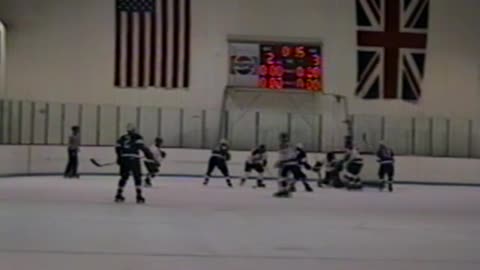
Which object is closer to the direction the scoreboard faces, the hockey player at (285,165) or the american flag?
the hockey player

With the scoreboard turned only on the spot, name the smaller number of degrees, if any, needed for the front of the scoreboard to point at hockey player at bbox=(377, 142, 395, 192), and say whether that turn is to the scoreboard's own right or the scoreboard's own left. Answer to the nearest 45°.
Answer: approximately 45° to the scoreboard's own left

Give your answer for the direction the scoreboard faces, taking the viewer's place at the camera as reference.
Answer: facing the viewer

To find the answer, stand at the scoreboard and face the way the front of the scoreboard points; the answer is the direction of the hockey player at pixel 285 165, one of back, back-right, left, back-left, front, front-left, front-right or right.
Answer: front

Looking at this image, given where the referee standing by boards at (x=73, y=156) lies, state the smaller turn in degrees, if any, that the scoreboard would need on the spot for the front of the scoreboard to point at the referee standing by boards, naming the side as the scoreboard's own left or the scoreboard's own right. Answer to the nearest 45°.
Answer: approximately 45° to the scoreboard's own right

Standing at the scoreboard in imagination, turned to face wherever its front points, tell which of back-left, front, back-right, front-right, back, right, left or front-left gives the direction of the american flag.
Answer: right
